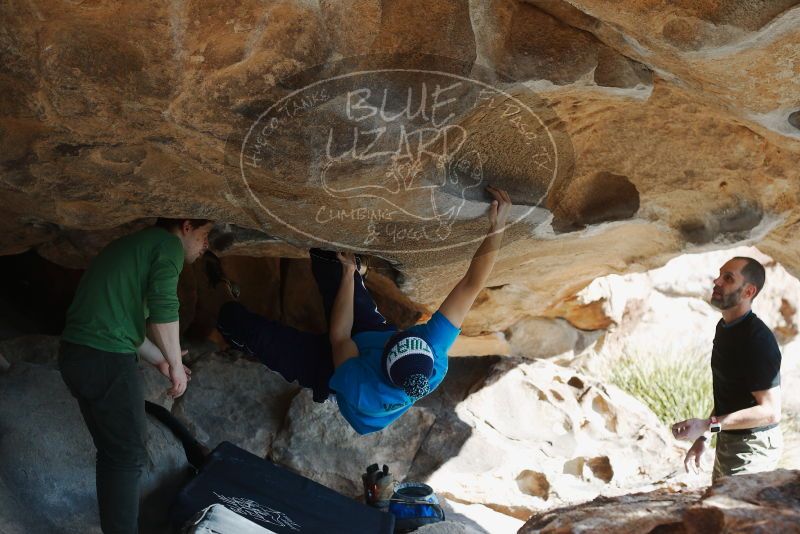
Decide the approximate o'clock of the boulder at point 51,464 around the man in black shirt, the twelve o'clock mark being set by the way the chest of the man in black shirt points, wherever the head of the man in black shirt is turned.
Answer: The boulder is roughly at 11 o'clock from the man in black shirt.

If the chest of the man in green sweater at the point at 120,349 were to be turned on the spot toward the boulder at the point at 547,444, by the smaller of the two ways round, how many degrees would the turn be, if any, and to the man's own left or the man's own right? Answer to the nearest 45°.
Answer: approximately 45° to the man's own left

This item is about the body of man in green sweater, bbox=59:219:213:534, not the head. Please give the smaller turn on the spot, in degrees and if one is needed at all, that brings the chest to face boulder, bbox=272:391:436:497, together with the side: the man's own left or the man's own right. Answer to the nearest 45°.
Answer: approximately 45° to the man's own left

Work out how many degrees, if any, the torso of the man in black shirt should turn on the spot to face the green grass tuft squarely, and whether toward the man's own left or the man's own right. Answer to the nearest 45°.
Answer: approximately 90° to the man's own right

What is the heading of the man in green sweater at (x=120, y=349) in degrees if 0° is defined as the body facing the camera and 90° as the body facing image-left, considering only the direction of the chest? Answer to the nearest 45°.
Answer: approximately 270°

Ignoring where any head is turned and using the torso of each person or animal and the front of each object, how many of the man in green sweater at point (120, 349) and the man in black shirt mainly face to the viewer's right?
1

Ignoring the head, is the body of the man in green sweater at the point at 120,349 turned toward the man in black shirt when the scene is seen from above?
yes

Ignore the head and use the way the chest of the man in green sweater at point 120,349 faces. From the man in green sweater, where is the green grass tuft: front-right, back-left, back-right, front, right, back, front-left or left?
front-left

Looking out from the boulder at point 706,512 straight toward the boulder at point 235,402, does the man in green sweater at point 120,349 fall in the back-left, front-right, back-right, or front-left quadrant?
front-left

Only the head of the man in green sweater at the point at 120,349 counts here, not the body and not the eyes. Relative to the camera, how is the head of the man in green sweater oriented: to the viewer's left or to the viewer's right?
to the viewer's right

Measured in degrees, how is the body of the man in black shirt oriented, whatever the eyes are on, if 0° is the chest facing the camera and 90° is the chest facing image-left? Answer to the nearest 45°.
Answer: approximately 90°

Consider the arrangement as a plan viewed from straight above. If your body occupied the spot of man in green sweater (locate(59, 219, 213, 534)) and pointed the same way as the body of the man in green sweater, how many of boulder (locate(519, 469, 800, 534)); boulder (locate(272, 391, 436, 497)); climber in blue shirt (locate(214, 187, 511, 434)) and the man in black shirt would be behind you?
0

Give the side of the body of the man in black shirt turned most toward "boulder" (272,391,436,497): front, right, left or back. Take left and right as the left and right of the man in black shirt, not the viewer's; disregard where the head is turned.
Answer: front
